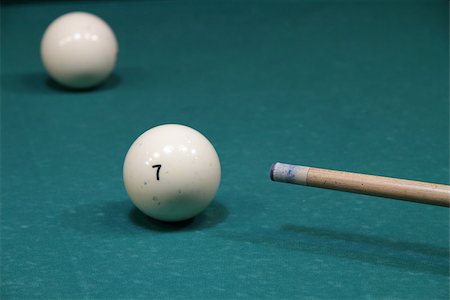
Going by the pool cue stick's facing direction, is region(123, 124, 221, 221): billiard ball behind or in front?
in front

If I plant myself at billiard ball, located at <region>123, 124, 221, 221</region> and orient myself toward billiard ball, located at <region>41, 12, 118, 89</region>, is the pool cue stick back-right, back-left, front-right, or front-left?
back-right

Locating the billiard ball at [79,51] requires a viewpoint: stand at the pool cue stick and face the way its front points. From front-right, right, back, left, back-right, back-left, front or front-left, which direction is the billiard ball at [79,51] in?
front-right

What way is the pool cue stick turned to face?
to the viewer's left
